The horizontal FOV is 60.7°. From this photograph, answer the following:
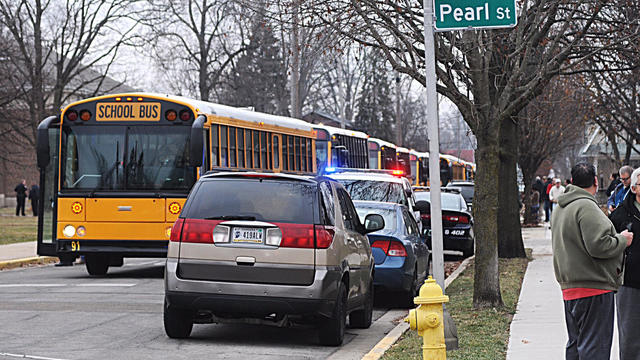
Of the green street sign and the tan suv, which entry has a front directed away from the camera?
the tan suv

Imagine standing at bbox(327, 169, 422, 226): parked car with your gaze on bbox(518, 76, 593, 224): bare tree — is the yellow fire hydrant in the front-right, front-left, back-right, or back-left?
back-right

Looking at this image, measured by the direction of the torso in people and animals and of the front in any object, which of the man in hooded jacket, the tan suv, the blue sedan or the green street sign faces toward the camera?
the green street sign

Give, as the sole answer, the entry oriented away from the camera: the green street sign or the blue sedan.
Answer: the blue sedan

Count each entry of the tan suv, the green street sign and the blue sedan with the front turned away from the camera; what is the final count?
2

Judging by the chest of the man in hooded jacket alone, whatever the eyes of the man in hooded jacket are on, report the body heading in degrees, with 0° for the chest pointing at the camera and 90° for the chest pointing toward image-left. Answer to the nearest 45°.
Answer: approximately 225°

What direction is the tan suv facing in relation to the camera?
away from the camera

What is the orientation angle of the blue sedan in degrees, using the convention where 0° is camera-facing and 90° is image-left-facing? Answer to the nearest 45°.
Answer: approximately 180°

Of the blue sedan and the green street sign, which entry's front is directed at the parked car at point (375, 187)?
the blue sedan

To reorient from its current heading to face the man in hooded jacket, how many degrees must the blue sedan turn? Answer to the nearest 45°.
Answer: approximately 180°

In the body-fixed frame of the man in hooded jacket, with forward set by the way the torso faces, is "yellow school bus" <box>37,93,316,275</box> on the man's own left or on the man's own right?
on the man's own left
